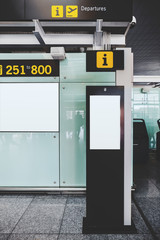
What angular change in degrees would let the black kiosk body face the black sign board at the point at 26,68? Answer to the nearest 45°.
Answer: approximately 135° to its right

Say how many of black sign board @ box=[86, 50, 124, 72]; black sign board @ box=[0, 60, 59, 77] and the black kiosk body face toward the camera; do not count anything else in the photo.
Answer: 3

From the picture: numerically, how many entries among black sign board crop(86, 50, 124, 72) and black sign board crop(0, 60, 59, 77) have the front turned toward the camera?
2

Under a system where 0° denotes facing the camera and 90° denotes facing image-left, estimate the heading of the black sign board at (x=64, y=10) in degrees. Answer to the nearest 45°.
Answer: approximately 0°

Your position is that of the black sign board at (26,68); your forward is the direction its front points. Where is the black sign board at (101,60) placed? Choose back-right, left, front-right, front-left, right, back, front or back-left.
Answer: front-left

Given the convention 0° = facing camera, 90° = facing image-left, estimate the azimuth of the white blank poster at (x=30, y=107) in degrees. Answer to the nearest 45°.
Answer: approximately 0°

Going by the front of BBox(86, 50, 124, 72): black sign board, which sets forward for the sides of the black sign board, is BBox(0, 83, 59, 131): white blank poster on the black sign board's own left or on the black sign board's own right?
on the black sign board's own right

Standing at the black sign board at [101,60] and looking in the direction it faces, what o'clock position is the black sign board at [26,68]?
the black sign board at [26,68] is roughly at 4 o'clock from the black sign board at [101,60].
